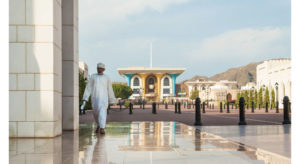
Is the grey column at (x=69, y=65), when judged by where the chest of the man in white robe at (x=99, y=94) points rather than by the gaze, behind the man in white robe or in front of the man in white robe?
behind

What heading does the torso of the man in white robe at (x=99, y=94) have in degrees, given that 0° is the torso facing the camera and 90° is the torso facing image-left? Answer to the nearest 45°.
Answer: approximately 0°

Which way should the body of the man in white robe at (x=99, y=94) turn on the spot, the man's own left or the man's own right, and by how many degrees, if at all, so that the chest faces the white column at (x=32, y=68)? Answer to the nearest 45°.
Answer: approximately 45° to the man's own right
